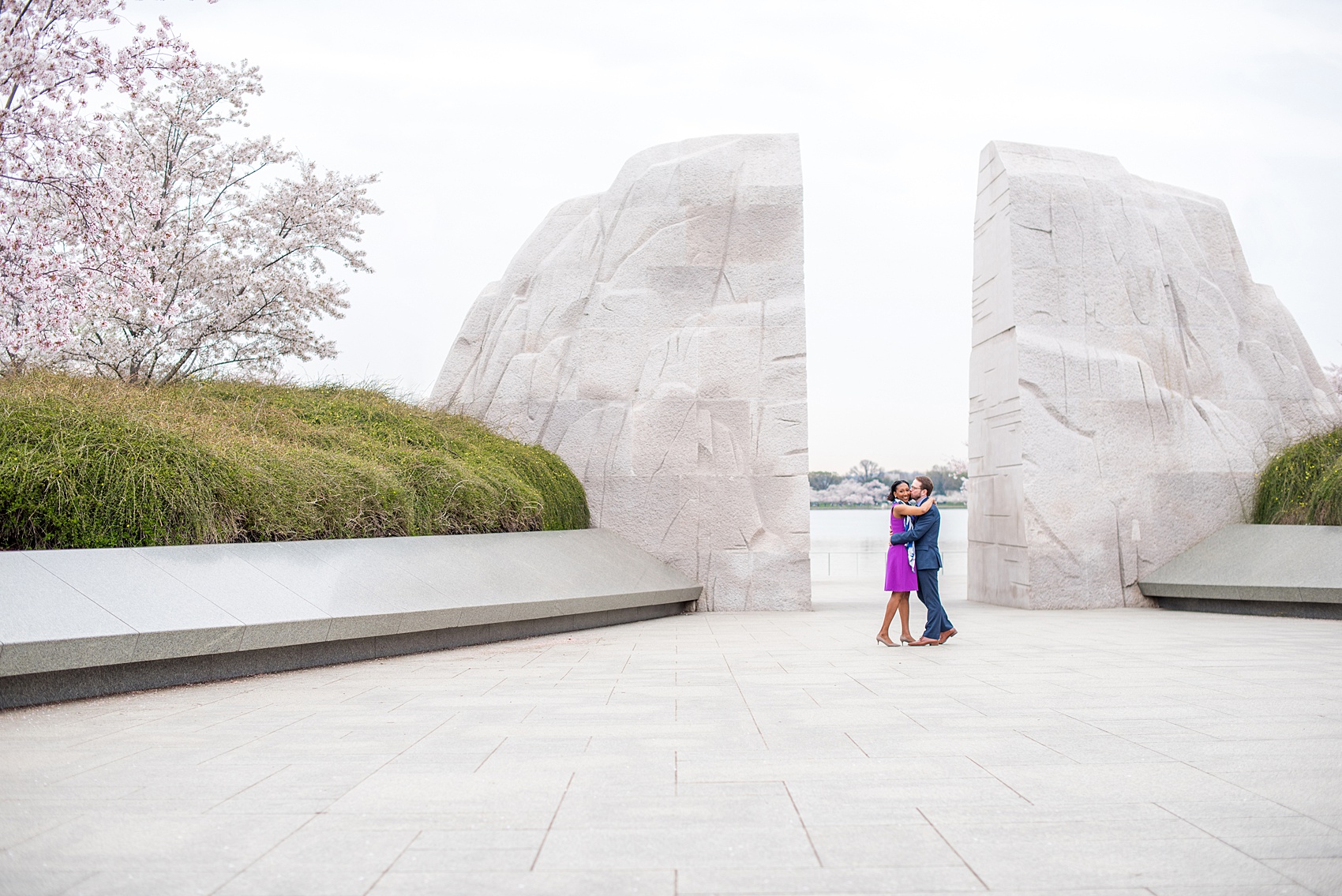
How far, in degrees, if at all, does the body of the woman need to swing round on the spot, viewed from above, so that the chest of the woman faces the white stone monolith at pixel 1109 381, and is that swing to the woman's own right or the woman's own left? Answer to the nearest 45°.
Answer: approximately 45° to the woman's own left

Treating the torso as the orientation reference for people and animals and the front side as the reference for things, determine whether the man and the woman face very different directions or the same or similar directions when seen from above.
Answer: very different directions

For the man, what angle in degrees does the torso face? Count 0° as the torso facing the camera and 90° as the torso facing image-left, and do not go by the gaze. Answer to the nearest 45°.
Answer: approximately 90°

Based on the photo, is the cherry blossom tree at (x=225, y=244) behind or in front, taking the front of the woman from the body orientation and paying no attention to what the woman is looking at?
behind

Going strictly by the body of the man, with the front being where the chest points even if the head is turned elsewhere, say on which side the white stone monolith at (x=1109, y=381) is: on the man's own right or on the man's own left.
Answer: on the man's own right

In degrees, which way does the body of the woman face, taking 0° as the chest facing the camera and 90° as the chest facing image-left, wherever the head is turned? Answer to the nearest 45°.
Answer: approximately 270°

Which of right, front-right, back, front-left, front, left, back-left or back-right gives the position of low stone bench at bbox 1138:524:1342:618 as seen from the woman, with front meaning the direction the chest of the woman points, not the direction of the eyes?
front-left
